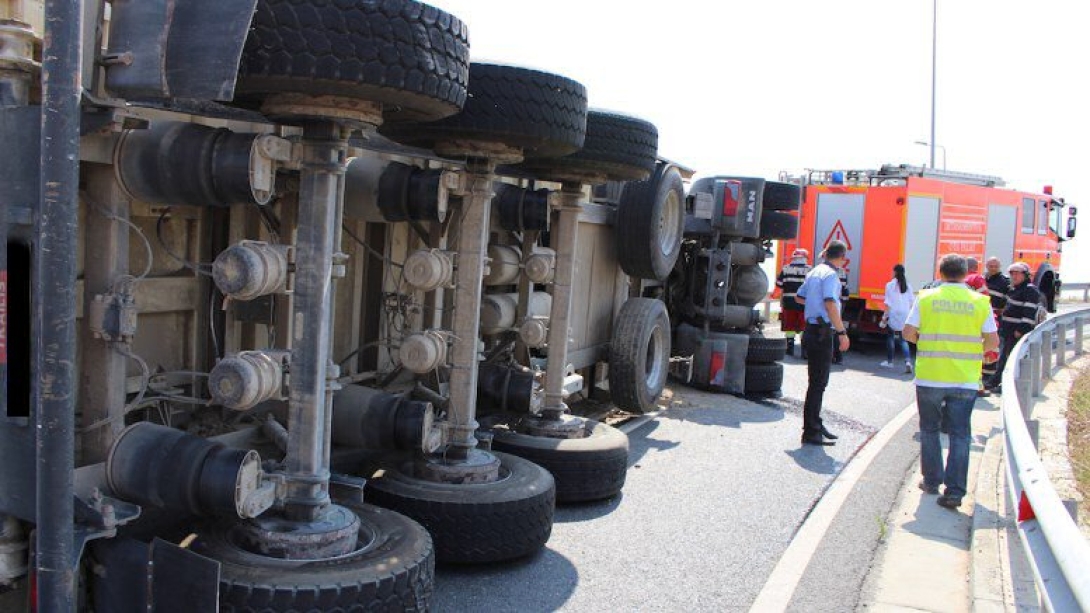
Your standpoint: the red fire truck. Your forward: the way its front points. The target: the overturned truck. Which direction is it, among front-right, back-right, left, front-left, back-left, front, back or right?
back-right

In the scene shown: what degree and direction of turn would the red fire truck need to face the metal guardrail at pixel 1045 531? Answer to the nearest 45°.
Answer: approximately 135° to its right

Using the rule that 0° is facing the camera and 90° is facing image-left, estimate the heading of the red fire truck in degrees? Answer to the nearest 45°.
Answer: approximately 225°
